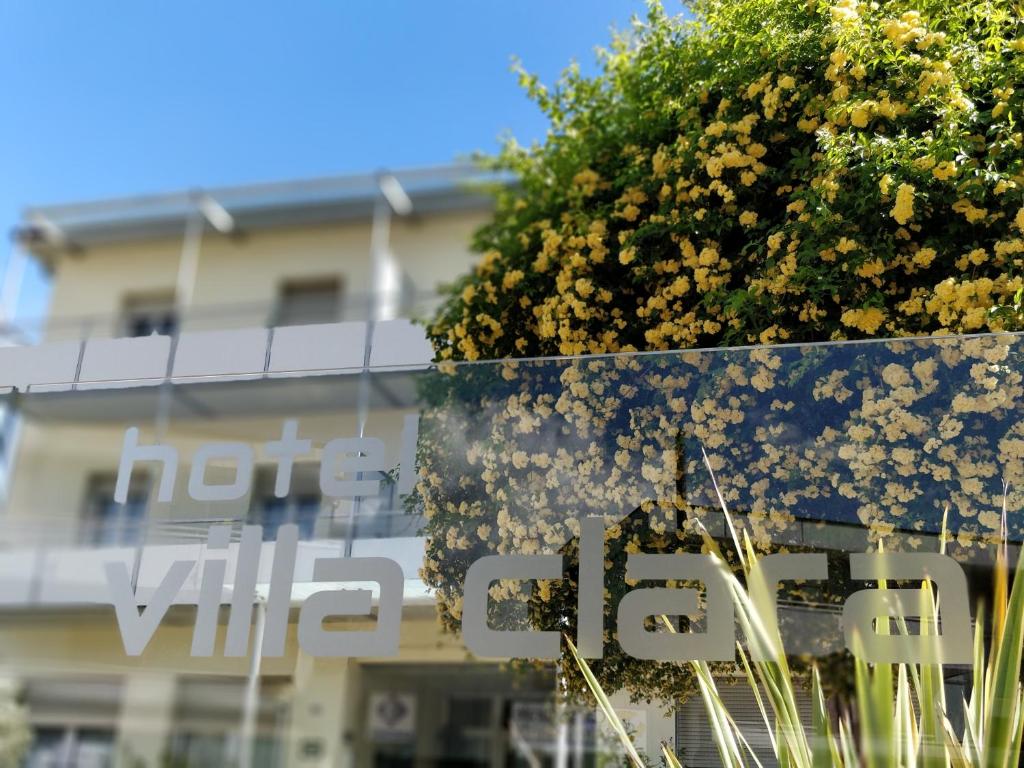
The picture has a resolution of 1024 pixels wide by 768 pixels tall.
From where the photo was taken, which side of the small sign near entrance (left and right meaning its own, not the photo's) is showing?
front
